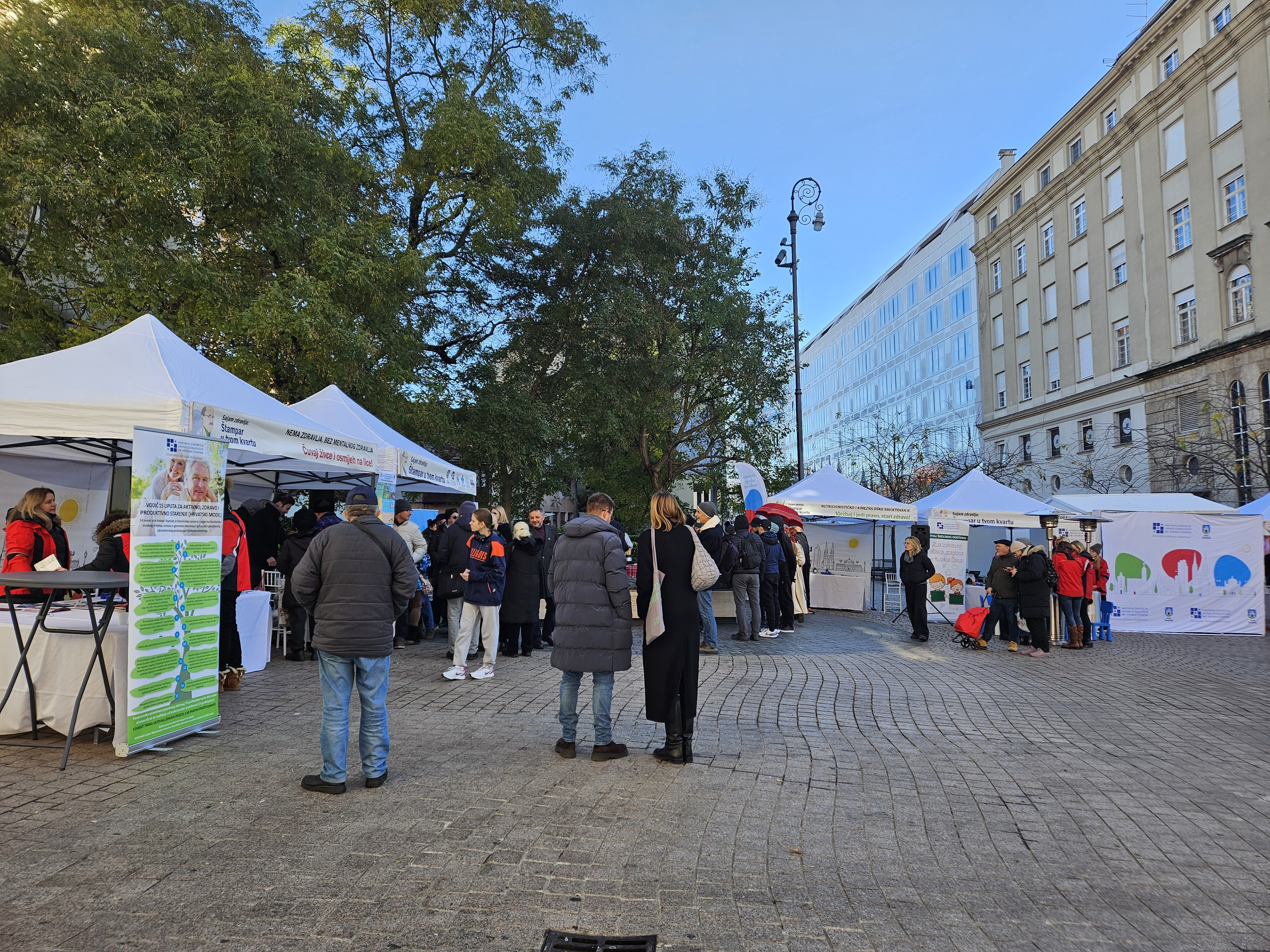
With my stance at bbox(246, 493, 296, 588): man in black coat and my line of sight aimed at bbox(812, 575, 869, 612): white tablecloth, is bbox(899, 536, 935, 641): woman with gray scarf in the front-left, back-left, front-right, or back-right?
front-right

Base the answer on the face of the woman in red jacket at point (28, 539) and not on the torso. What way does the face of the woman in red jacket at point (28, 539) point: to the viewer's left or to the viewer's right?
to the viewer's right

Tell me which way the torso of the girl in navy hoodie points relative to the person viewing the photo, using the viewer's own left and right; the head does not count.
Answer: facing the viewer and to the left of the viewer

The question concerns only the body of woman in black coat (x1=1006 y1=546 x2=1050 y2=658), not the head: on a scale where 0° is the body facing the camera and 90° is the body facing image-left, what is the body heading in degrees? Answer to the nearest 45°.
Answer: approximately 90°

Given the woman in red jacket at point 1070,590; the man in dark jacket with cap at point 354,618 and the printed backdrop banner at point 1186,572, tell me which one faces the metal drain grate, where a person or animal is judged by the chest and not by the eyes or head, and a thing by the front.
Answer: the printed backdrop banner

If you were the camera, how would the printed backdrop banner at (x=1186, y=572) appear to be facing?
facing the viewer

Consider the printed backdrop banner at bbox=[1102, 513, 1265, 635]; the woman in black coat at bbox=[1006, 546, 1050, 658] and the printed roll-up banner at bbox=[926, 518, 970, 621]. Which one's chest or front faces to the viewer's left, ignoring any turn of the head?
the woman in black coat

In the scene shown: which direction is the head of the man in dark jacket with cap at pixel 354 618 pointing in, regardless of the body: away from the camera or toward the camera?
away from the camera

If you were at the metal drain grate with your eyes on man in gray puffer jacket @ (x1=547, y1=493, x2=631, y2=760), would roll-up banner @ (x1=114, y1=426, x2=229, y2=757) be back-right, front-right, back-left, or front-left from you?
front-left

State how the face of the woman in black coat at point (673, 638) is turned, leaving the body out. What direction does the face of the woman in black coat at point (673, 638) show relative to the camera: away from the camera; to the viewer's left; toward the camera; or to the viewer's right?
away from the camera

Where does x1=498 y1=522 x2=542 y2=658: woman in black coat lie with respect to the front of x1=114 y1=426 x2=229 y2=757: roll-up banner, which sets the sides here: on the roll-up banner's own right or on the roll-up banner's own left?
on the roll-up banner's own left

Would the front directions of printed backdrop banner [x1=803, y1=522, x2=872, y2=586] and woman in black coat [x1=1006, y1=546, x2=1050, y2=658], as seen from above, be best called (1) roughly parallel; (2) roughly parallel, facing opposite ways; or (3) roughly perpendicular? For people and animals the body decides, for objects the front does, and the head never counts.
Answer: roughly perpendicular

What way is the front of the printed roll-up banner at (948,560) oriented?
toward the camera
